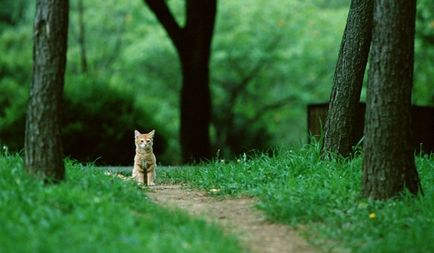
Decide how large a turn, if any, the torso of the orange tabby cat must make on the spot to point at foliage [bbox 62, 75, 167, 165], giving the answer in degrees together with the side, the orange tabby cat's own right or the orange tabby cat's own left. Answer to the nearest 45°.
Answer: approximately 180°

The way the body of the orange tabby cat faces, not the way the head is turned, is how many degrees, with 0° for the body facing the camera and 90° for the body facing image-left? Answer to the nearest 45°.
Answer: approximately 0°

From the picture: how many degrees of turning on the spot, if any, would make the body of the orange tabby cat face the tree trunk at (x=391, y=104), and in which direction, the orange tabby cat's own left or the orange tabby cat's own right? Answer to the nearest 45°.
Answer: approximately 45° to the orange tabby cat's own left

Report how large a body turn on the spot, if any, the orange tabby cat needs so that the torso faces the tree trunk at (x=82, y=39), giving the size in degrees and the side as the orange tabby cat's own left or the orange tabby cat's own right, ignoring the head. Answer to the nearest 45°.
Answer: approximately 180°

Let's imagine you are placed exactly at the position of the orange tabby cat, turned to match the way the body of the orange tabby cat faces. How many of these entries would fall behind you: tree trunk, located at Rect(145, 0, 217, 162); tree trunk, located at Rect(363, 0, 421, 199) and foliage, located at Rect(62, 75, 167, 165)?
2

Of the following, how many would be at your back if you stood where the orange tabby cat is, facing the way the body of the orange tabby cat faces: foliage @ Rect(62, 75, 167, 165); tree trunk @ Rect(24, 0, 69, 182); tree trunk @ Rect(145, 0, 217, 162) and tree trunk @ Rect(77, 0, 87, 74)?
3

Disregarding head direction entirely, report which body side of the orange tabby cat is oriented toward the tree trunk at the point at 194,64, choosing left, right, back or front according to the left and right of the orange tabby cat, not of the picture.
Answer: back

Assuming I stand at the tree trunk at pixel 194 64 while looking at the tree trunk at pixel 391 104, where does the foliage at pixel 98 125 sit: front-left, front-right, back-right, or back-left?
back-right

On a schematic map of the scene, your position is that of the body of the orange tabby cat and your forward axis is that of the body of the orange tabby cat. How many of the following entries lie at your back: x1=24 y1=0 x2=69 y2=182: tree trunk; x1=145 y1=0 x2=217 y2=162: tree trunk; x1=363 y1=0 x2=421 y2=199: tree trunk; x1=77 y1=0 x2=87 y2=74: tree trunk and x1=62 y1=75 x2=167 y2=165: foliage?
3

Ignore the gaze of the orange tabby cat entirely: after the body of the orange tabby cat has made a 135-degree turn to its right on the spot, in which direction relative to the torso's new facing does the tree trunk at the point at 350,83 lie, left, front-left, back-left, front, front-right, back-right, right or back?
back-right
